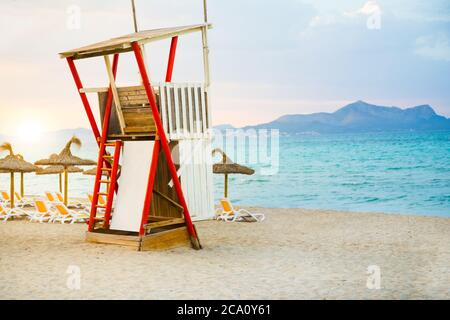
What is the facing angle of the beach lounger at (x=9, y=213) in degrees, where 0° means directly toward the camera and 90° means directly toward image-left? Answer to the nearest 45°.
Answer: approximately 270°

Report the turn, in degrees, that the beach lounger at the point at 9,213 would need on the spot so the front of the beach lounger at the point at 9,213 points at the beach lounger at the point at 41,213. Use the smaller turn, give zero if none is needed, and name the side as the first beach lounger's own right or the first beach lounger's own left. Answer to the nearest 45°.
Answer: approximately 45° to the first beach lounger's own right

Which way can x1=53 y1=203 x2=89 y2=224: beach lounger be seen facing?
to the viewer's right
